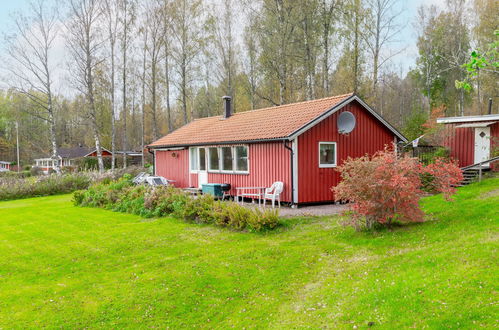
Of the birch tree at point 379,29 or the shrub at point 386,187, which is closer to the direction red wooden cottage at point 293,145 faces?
the shrub

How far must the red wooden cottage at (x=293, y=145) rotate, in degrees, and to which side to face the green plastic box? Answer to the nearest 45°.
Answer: approximately 45° to its right

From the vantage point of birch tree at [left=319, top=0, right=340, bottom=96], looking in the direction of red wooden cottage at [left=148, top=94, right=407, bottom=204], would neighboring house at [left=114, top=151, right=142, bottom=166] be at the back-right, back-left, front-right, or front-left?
back-right

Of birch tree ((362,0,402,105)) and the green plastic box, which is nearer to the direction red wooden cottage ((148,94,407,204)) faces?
the green plastic box

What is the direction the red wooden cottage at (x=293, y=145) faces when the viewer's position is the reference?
facing the viewer and to the left of the viewer

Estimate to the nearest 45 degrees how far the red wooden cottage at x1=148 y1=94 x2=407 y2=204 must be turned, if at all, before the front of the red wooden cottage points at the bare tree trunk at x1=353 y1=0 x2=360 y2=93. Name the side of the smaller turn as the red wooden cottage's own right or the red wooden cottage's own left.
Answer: approximately 180°

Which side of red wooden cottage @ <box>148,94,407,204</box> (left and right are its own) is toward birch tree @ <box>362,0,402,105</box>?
back

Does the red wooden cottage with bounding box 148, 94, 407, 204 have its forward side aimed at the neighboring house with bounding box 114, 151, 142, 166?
no

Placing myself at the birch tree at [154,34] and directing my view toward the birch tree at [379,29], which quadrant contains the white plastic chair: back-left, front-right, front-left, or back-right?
front-right

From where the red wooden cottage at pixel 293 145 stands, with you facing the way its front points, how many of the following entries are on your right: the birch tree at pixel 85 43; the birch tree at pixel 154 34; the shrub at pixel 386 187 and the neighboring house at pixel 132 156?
3

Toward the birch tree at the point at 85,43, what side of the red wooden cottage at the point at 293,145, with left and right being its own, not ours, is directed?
right

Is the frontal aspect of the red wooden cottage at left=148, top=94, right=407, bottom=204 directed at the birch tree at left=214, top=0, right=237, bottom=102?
no

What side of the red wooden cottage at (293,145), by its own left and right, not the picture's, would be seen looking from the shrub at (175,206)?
front

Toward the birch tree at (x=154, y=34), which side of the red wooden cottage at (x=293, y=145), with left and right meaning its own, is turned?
right

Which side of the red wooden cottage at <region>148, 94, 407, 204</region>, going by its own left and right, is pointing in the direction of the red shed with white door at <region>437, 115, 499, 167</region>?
back

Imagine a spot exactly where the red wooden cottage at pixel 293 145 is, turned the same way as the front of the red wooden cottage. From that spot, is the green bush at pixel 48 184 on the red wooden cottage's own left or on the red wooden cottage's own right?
on the red wooden cottage's own right

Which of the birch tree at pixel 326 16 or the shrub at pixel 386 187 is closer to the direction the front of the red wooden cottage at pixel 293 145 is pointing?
the shrub
